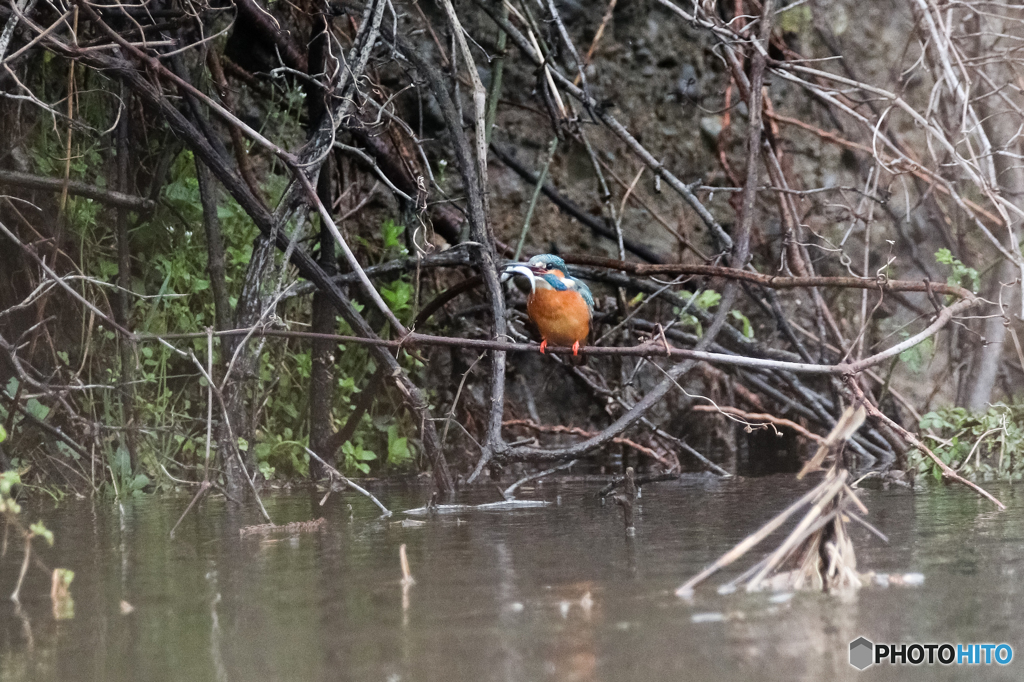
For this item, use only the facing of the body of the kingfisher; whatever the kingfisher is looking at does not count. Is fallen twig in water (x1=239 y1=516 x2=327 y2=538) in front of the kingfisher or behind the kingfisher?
in front

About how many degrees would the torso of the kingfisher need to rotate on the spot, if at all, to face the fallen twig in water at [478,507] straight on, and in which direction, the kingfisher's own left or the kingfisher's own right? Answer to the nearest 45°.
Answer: approximately 45° to the kingfisher's own left

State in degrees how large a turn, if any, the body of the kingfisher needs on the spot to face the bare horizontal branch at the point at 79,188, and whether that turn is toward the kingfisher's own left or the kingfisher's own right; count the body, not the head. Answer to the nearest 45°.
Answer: approximately 45° to the kingfisher's own right

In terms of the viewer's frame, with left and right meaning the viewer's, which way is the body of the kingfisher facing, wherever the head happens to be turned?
facing the viewer and to the left of the viewer

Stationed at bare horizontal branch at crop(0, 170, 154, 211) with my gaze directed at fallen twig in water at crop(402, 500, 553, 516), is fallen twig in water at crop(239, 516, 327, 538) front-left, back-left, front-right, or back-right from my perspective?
front-right
